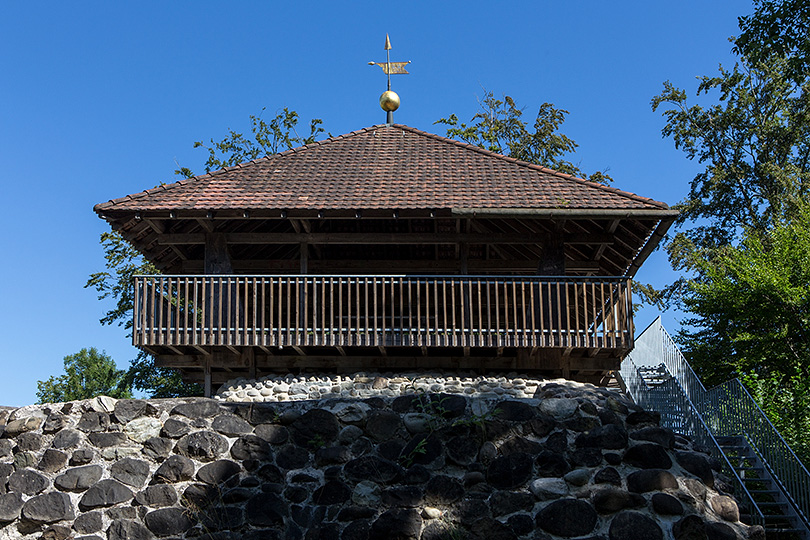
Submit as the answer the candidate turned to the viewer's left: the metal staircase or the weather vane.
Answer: the weather vane

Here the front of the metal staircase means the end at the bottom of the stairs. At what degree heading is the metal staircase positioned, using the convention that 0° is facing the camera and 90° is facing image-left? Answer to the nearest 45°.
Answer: approximately 315°

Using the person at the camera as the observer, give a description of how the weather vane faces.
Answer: facing to the left of the viewer

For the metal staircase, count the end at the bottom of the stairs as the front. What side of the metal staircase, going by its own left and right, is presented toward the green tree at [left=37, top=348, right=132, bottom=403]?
back

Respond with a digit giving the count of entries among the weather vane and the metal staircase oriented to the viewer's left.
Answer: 1

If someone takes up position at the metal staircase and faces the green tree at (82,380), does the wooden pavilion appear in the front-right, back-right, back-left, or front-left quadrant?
front-left

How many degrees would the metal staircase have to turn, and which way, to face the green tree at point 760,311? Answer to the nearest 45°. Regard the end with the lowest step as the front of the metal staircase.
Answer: approximately 135° to its left
